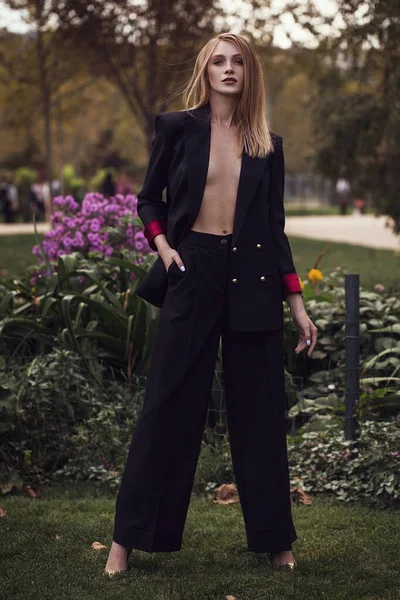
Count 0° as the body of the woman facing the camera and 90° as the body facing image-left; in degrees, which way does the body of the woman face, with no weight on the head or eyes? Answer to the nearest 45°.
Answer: approximately 0°

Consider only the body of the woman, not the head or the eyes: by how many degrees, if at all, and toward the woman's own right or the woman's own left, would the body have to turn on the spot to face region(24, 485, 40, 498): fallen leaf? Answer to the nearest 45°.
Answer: approximately 135° to the woman's own right

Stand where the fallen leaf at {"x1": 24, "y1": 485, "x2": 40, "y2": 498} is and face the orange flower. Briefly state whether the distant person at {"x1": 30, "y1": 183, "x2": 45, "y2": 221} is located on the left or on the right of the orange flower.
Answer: left

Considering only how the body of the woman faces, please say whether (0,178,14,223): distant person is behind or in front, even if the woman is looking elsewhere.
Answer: behind

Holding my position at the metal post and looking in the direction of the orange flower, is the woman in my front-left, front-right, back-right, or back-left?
back-left

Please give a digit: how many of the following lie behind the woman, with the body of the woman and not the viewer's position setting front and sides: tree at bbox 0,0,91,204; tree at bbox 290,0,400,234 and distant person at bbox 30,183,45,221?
3
